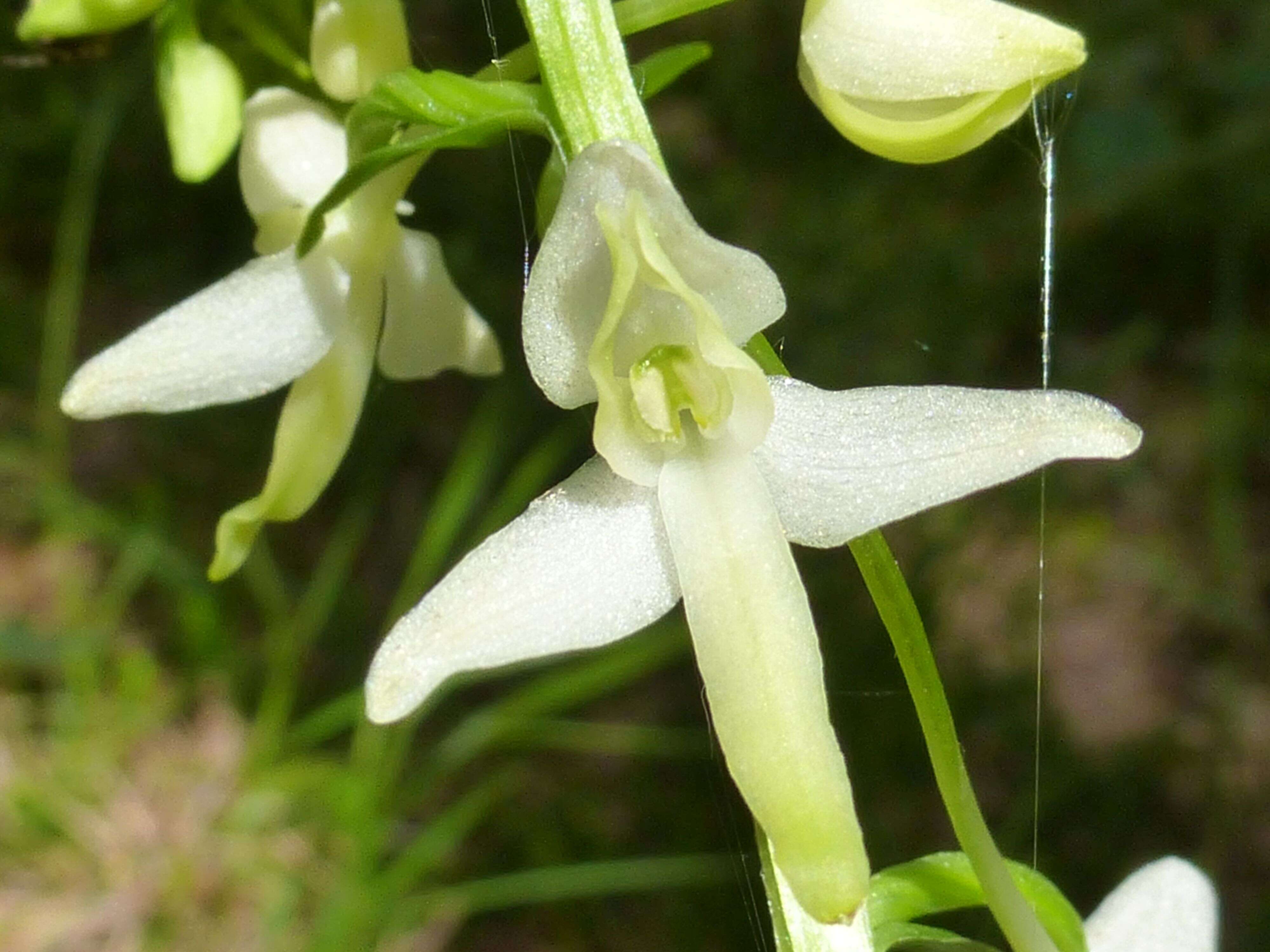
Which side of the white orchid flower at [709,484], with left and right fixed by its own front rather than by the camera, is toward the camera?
front
